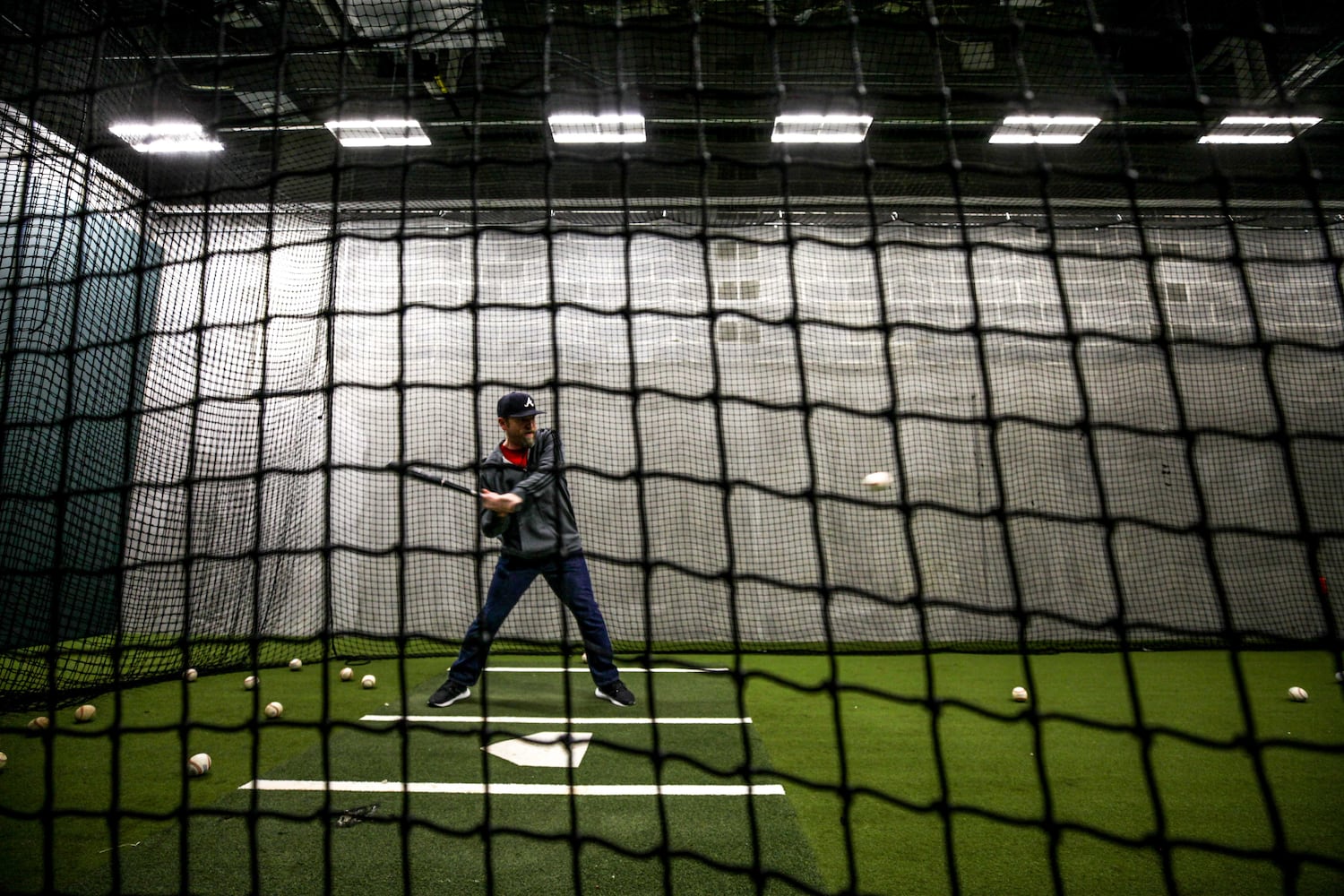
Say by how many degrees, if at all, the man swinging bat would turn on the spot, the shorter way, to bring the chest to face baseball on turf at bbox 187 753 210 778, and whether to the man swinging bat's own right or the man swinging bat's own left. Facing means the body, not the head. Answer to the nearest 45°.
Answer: approximately 90° to the man swinging bat's own right

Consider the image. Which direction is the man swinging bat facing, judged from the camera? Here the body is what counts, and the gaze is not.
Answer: toward the camera

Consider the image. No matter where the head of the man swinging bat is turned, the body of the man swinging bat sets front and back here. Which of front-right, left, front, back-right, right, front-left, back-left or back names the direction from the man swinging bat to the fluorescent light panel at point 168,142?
front-right
